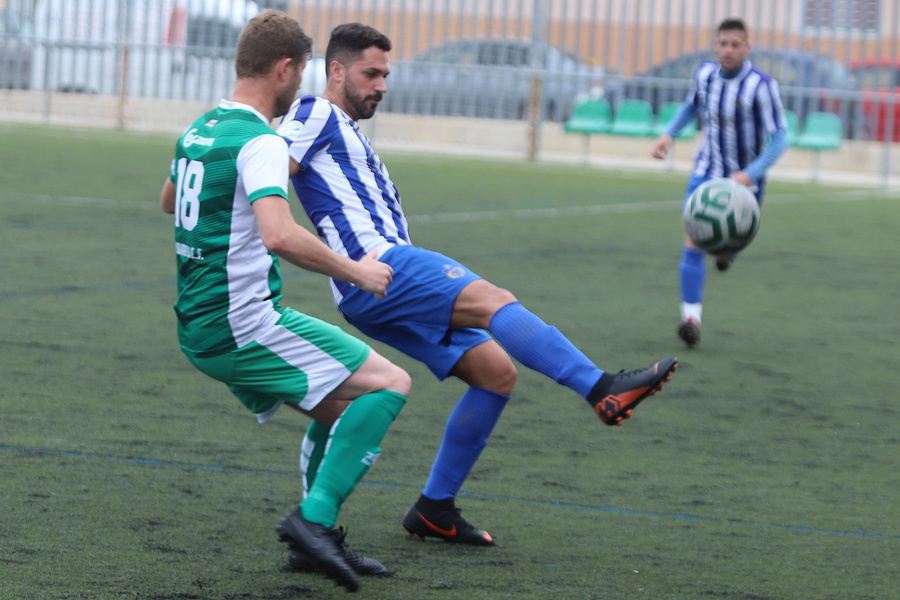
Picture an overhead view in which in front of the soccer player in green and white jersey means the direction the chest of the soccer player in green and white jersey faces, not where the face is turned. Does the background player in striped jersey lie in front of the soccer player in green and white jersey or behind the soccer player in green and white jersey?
in front

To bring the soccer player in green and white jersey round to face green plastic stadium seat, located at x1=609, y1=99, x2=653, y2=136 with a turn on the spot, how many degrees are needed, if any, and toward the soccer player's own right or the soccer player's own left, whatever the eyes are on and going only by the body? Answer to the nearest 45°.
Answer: approximately 45° to the soccer player's own left

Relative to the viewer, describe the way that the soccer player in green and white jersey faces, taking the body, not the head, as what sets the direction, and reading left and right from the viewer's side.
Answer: facing away from the viewer and to the right of the viewer

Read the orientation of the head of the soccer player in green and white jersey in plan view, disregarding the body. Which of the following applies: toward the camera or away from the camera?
away from the camera

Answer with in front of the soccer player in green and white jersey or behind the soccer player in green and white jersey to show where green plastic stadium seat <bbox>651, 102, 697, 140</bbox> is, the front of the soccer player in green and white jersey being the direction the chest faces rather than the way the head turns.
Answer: in front
